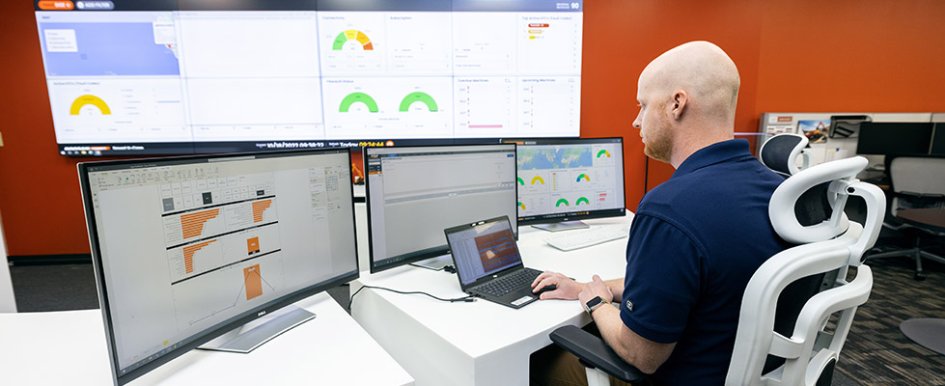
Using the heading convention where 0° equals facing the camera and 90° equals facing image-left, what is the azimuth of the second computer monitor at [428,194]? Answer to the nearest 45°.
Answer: approximately 315°

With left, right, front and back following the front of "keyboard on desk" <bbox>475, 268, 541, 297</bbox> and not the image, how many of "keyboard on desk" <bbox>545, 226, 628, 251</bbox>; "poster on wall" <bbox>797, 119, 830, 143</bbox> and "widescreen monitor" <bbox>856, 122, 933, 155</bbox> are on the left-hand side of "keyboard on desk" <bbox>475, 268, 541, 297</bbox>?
3

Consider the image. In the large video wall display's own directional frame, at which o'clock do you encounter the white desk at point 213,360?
The white desk is roughly at 12 o'clock from the large video wall display.

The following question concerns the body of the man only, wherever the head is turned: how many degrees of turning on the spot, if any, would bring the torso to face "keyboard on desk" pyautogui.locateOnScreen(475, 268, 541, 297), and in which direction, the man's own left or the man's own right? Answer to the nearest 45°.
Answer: approximately 45° to the man's own left

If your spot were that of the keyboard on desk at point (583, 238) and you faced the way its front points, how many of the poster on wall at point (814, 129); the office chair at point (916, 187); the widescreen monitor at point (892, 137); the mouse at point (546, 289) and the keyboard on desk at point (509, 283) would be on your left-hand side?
3

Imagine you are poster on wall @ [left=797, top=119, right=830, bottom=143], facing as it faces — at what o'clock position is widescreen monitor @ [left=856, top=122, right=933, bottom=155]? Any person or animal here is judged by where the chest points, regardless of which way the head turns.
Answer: The widescreen monitor is roughly at 8 o'clock from the poster on wall.

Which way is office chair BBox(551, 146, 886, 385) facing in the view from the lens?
facing away from the viewer and to the left of the viewer

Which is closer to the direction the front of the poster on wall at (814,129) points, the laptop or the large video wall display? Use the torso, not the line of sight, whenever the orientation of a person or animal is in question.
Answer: the laptop

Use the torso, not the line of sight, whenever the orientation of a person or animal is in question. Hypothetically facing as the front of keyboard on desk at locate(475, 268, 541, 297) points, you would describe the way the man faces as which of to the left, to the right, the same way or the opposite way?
the opposite way

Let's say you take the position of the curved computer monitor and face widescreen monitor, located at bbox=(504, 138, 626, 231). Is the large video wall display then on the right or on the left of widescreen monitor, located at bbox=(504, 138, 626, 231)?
left

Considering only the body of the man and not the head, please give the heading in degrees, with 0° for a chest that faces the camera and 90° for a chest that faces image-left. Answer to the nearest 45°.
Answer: approximately 135°

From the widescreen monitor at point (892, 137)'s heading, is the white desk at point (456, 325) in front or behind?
in front
